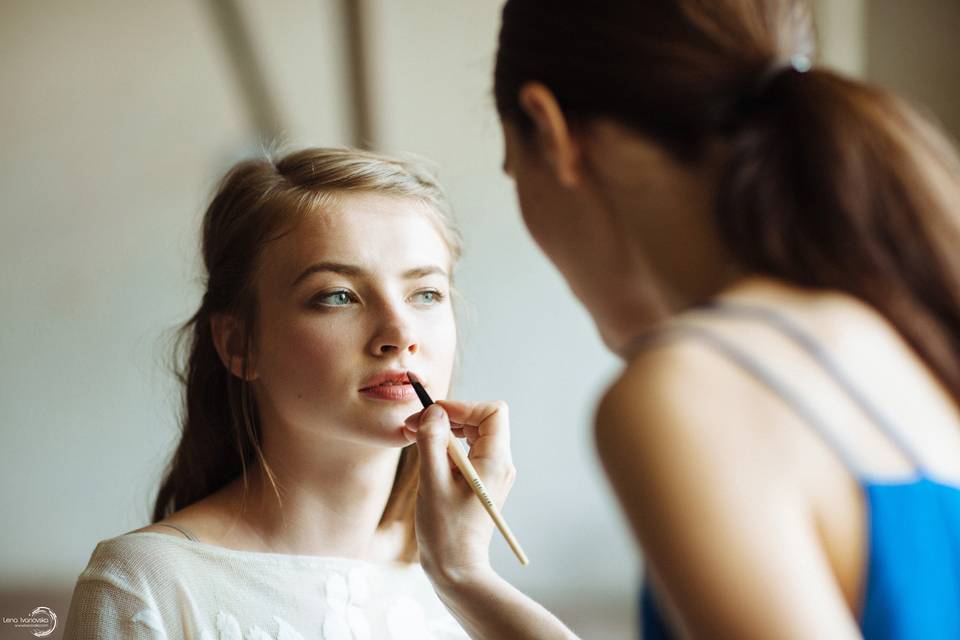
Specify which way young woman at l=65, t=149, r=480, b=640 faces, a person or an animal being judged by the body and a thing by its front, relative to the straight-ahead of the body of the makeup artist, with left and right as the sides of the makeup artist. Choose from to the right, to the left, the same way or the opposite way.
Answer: the opposite way

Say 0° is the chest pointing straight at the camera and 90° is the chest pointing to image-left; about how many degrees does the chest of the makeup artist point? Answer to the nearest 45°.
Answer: approximately 135°

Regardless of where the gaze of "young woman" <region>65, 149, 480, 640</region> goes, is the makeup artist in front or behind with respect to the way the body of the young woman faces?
in front

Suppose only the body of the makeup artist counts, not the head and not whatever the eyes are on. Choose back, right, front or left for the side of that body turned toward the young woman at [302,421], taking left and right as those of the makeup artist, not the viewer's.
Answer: front

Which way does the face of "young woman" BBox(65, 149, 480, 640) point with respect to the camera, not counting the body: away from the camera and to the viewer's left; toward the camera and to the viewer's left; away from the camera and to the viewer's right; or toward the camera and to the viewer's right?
toward the camera and to the viewer's right

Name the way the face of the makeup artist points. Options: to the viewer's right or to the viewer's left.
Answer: to the viewer's left

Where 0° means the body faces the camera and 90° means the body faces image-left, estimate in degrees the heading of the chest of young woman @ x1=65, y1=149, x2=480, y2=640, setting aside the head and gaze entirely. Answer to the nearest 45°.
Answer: approximately 315°
